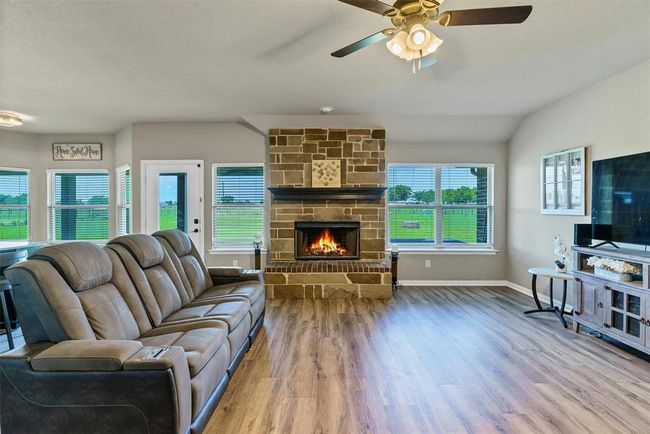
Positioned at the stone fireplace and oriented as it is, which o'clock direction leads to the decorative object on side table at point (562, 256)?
The decorative object on side table is roughly at 10 o'clock from the stone fireplace.

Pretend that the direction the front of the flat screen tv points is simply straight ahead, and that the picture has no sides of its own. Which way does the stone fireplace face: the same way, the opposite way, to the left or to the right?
to the left

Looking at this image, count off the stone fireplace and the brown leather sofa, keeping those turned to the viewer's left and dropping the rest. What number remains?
0

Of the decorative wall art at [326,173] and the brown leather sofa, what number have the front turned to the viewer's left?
0

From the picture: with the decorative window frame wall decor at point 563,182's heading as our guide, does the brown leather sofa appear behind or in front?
in front

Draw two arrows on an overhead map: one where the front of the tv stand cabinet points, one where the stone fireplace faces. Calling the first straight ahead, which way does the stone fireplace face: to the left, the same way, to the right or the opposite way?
to the left

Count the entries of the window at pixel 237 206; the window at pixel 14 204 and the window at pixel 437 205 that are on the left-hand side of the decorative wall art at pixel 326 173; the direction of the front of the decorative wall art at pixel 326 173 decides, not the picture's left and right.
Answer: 1

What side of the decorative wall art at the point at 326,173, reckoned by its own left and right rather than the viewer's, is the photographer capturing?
front

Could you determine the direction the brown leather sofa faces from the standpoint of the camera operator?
facing the viewer and to the right of the viewer

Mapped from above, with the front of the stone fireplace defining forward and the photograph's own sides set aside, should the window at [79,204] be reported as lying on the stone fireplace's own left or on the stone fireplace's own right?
on the stone fireplace's own right

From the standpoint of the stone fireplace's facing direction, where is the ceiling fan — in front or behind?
in front

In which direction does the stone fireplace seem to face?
toward the camera

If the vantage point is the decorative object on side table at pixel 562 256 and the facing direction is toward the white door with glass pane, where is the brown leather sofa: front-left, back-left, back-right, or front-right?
front-left

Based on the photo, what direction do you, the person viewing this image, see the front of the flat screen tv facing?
facing the viewer and to the left of the viewer

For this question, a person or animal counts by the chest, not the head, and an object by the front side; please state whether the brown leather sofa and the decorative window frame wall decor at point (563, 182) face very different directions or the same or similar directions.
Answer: very different directions

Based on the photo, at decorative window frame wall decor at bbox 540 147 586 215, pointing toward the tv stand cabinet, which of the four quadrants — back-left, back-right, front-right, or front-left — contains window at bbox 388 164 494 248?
back-right

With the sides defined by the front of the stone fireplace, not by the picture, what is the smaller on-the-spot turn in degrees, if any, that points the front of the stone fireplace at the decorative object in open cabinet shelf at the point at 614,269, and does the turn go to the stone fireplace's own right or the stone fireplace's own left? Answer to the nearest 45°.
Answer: approximately 45° to the stone fireplace's own left

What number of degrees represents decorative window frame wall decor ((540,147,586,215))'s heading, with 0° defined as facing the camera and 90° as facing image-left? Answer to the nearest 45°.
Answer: approximately 45°

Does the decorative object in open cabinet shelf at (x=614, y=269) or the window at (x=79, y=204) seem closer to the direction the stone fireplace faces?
the decorative object in open cabinet shelf

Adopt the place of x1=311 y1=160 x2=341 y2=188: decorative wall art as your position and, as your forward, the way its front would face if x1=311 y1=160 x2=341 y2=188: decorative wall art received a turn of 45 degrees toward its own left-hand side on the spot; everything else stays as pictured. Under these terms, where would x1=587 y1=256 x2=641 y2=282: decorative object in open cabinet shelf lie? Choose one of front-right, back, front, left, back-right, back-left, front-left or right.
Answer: front
